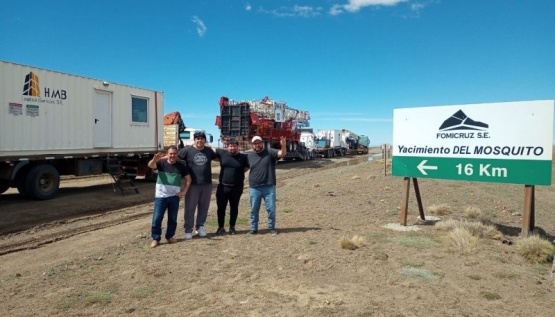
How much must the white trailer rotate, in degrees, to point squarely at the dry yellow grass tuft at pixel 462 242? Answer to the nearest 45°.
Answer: approximately 90° to its right

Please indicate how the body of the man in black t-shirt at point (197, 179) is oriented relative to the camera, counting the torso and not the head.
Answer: toward the camera

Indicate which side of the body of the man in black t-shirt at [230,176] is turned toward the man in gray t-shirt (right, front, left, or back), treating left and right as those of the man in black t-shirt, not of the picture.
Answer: left

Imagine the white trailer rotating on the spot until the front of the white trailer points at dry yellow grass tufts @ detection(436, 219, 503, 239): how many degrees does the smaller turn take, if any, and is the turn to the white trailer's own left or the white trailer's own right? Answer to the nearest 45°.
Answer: approximately 90° to the white trailer's own right

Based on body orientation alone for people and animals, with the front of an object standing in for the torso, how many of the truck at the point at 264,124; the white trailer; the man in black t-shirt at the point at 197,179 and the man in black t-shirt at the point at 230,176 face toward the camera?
2

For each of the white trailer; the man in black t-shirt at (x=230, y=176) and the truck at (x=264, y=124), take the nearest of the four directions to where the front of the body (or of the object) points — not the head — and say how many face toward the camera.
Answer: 1

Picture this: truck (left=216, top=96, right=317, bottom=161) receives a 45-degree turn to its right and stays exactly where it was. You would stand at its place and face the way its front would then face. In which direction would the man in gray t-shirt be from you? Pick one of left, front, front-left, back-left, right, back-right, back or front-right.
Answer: right

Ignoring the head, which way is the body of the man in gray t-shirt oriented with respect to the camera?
toward the camera

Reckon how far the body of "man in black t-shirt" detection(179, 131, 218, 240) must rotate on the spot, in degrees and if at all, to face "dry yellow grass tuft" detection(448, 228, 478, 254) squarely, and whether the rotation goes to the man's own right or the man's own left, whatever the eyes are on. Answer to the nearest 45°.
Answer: approximately 45° to the man's own left

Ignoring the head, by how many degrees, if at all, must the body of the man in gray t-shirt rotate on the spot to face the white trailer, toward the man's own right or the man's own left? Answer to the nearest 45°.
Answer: approximately 135° to the man's own right

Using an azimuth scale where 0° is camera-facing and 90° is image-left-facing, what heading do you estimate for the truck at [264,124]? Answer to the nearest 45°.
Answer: approximately 225°

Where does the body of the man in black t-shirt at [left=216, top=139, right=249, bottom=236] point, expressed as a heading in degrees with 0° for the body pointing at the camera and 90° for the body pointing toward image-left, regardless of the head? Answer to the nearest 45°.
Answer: approximately 0°

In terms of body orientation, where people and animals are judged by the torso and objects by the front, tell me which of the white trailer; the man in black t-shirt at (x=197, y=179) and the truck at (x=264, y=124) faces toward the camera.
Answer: the man in black t-shirt

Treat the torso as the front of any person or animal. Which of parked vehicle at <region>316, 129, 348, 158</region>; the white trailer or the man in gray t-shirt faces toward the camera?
the man in gray t-shirt
